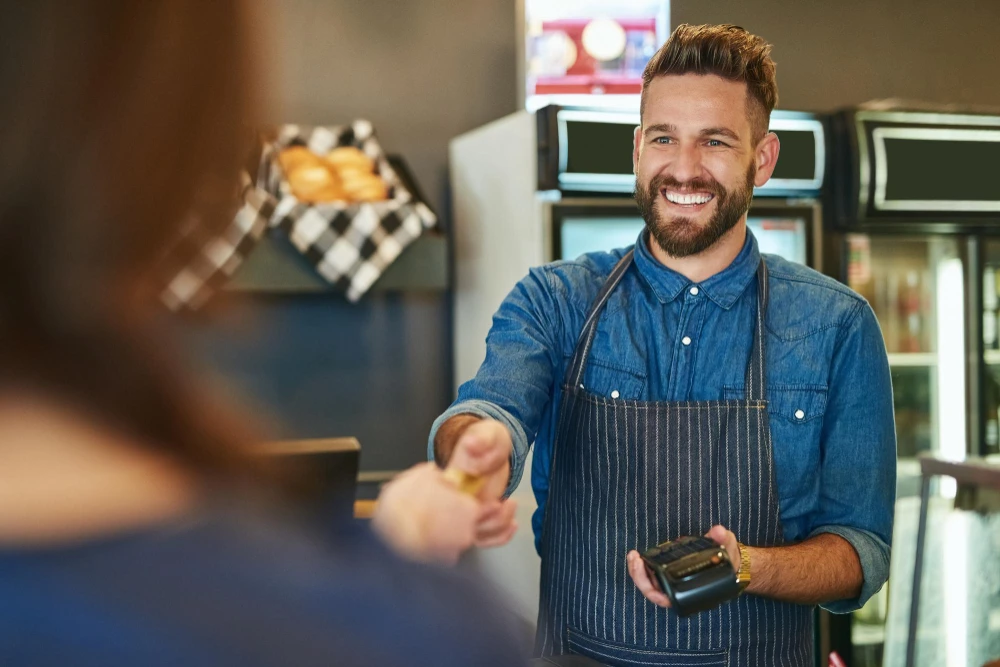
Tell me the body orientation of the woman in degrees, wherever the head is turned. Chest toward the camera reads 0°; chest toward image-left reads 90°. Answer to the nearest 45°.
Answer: approximately 225°

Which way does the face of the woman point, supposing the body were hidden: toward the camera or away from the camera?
away from the camera

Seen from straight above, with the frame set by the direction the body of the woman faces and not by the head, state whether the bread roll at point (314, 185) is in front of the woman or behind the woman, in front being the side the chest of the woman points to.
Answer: in front

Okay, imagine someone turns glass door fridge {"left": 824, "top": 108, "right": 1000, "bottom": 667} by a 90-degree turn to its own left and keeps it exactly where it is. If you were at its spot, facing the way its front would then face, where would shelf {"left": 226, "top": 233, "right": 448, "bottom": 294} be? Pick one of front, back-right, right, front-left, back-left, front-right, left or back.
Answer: back-right

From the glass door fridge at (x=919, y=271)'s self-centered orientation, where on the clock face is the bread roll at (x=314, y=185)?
The bread roll is roughly at 2 o'clock from the glass door fridge.

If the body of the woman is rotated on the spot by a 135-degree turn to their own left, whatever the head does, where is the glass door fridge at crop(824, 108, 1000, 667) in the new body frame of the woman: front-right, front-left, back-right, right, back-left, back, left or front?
back-right

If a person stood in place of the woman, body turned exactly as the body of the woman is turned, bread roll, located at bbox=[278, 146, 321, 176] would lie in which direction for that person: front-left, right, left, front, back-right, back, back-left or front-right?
front-left

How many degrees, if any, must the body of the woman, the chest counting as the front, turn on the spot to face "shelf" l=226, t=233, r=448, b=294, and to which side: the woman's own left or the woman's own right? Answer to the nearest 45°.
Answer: approximately 45° to the woman's own left

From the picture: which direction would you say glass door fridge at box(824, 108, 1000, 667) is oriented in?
toward the camera

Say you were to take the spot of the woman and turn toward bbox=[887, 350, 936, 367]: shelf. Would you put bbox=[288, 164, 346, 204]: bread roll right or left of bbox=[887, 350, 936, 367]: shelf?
left
